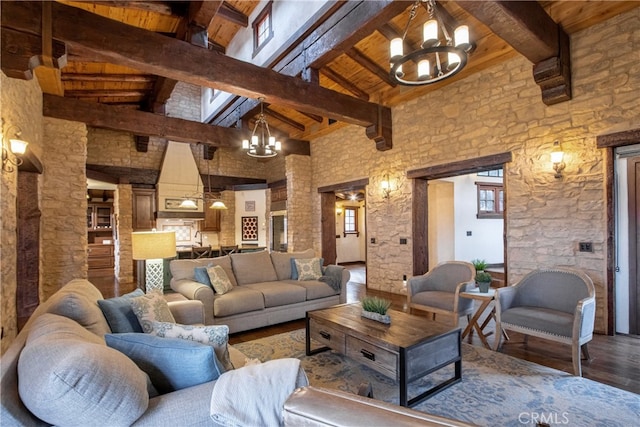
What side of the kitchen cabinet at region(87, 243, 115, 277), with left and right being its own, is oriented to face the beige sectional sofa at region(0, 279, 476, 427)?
front

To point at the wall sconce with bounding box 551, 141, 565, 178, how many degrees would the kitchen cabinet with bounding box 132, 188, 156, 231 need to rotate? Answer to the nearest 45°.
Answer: approximately 45° to its left

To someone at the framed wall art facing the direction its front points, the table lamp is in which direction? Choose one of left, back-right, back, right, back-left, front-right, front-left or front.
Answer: front

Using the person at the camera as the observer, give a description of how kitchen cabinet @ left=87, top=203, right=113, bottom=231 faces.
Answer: facing the viewer

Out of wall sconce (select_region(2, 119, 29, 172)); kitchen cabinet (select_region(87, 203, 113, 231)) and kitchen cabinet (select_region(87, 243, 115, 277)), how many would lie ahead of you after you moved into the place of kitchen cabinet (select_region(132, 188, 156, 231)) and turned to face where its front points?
1

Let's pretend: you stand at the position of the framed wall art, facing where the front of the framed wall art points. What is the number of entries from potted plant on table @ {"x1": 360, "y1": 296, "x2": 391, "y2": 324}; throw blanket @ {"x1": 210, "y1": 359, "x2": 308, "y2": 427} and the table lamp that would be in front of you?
3

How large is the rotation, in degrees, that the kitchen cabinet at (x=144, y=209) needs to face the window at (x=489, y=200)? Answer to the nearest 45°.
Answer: approximately 45° to its left

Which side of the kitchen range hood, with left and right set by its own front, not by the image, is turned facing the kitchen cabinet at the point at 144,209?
right

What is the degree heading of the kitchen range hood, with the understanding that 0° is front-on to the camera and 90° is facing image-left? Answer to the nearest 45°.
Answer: approximately 0°

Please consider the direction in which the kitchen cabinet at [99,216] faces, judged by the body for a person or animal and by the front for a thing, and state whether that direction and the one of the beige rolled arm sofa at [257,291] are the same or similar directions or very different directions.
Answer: same or similar directions

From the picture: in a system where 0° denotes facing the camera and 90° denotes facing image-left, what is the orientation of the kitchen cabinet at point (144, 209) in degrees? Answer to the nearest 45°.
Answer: approximately 0°

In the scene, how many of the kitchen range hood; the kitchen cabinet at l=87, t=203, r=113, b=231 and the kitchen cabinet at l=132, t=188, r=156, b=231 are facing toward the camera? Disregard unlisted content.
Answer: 3

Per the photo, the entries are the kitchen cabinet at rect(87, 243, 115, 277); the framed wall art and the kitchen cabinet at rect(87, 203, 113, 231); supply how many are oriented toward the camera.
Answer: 3
